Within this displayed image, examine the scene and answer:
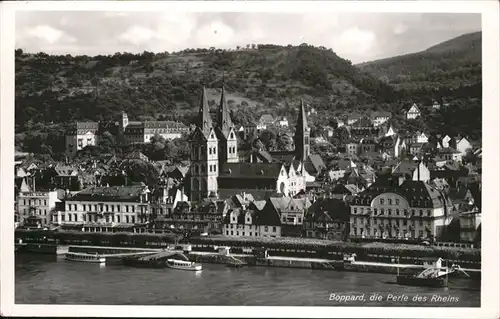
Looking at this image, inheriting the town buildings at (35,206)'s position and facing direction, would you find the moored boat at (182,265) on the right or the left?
on its left

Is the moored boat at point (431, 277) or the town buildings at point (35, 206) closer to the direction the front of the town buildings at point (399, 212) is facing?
the moored boat

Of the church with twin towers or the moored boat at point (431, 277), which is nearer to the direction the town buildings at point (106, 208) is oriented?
the moored boat

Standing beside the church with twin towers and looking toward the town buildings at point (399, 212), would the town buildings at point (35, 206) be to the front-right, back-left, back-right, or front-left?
back-right

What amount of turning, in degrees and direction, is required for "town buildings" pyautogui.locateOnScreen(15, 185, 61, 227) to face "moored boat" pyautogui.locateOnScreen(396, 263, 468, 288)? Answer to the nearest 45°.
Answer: approximately 45° to its left

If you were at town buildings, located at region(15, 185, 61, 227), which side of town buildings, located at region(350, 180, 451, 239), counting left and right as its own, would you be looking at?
right
